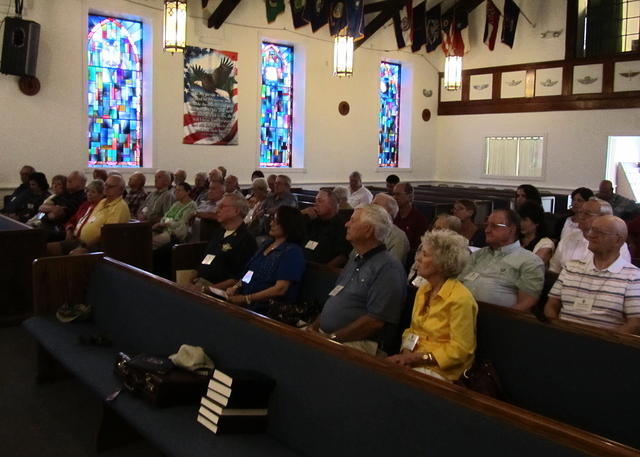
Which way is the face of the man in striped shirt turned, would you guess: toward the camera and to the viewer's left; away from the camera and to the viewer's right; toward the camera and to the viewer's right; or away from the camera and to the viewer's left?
toward the camera and to the viewer's left

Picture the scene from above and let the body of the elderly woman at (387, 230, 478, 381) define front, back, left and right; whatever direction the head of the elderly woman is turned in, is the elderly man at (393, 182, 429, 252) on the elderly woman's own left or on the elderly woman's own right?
on the elderly woman's own right

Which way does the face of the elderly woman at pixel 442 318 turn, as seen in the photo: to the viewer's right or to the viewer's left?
to the viewer's left

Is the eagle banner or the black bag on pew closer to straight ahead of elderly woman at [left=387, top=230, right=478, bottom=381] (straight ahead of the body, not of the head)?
the black bag on pew

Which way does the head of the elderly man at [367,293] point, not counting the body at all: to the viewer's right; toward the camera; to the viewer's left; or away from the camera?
to the viewer's left

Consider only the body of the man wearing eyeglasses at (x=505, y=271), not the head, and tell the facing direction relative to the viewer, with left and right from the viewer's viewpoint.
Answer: facing the viewer and to the left of the viewer

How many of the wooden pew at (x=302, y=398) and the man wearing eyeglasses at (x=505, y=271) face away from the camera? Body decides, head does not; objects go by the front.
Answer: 0

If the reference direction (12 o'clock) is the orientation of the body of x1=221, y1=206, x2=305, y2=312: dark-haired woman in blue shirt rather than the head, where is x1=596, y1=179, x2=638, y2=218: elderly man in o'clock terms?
The elderly man is roughly at 6 o'clock from the dark-haired woman in blue shirt.

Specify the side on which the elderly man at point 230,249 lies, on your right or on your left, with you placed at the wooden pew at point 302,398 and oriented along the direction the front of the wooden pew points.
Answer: on your right

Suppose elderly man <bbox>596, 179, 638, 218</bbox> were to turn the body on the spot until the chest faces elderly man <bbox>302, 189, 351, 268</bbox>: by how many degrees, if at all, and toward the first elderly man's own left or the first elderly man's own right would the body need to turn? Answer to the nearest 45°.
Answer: approximately 45° to the first elderly man's own left

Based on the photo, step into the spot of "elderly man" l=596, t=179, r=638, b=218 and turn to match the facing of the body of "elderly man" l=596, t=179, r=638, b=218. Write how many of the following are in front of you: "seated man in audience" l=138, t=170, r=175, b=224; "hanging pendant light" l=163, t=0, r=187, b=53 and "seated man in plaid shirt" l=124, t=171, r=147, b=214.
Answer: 3

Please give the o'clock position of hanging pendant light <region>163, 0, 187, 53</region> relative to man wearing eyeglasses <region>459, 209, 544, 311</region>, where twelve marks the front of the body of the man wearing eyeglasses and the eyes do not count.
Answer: The hanging pendant light is roughly at 3 o'clock from the man wearing eyeglasses.

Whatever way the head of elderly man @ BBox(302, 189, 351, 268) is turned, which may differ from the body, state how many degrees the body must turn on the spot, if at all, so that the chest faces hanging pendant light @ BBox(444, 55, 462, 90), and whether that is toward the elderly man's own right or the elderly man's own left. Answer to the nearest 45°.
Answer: approximately 135° to the elderly man's own right
